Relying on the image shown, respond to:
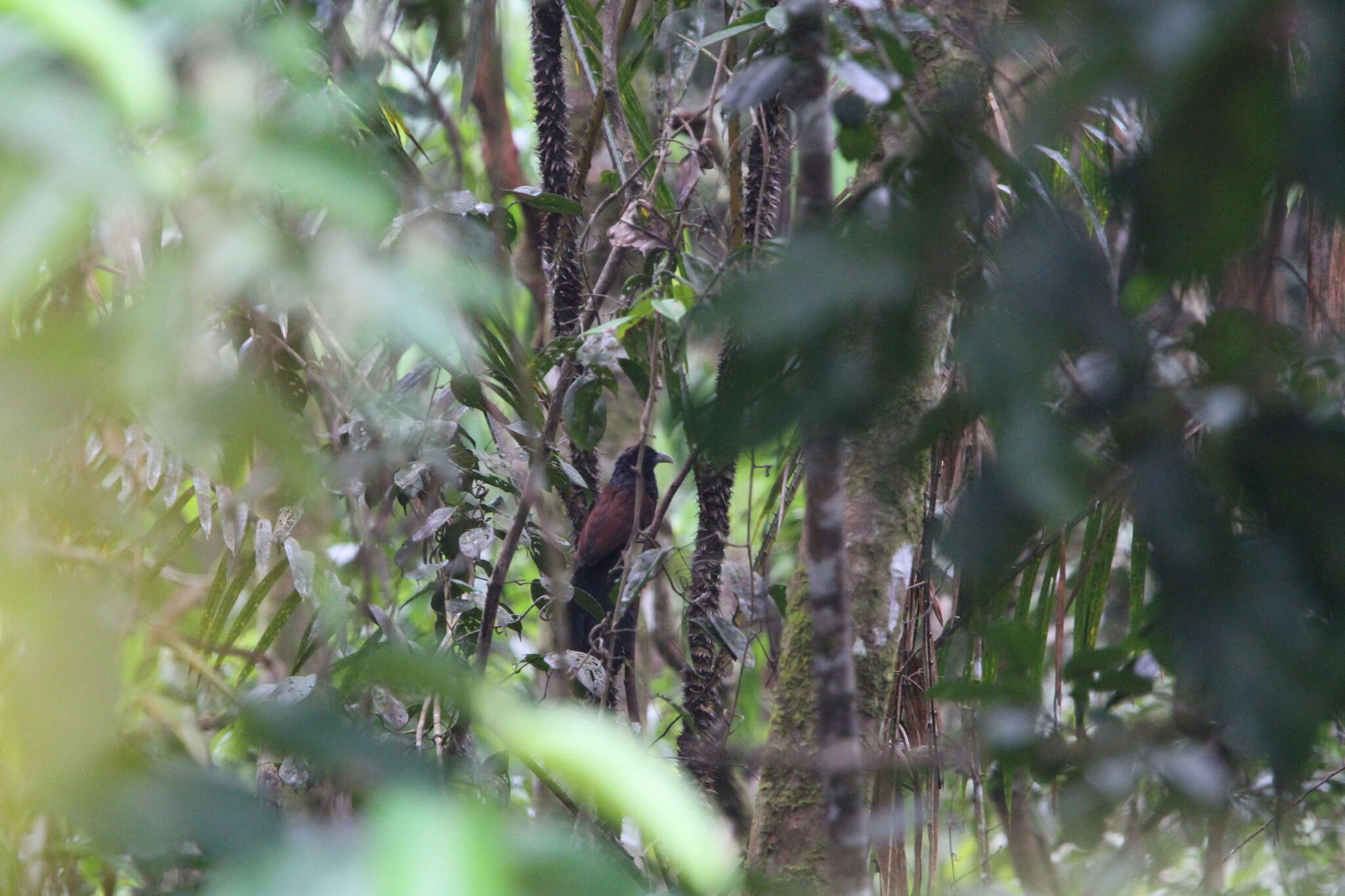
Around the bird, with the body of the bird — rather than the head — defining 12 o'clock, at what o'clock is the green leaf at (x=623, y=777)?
The green leaf is roughly at 3 o'clock from the bird.

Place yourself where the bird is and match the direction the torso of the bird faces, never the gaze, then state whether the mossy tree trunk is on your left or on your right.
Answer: on your right

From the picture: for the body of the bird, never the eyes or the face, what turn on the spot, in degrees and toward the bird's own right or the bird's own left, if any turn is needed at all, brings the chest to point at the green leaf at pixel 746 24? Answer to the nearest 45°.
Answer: approximately 90° to the bird's own right
